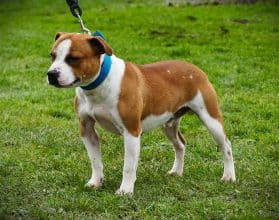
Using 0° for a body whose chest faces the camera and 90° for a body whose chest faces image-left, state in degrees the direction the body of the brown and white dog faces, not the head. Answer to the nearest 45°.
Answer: approximately 45°
